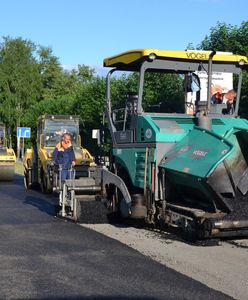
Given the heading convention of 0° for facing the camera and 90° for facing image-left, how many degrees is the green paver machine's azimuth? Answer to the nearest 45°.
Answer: approximately 315°

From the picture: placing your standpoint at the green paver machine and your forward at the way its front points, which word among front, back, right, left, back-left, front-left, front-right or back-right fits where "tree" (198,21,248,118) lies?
back-left

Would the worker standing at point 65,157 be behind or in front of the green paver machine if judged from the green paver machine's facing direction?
behind
